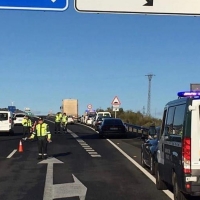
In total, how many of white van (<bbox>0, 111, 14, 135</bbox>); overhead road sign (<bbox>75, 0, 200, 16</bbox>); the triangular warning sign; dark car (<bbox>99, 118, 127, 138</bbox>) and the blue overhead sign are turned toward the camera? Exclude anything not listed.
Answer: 3

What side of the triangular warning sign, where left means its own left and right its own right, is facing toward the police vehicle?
front

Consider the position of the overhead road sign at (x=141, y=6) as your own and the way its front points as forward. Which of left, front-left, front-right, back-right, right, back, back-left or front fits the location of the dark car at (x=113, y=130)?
back

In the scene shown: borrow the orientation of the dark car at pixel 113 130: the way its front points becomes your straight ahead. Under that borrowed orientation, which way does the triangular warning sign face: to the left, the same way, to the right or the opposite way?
the opposite way

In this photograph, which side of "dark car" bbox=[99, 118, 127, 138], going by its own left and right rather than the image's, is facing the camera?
back

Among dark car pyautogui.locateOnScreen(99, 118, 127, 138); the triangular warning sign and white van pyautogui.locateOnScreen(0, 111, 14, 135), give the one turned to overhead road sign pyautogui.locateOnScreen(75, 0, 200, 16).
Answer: the triangular warning sign

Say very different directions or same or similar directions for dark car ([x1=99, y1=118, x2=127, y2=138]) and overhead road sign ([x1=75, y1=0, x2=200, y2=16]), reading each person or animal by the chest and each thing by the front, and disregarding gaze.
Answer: very different directions

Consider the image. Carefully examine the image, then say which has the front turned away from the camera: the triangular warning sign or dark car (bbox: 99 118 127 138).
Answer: the dark car

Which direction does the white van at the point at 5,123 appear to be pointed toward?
away from the camera

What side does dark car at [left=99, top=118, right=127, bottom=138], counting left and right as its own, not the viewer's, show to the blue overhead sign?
back

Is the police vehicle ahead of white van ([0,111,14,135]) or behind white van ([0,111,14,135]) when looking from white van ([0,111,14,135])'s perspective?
behind

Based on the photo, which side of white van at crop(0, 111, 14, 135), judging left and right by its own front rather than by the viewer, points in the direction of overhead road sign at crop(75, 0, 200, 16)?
back

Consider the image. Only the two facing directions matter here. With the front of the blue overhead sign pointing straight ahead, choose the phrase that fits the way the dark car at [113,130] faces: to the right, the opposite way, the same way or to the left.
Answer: the opposite way

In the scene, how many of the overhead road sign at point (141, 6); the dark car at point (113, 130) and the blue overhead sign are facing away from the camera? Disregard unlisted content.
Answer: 1

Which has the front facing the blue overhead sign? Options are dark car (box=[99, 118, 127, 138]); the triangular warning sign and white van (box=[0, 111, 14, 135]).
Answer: the triangular warning sign
